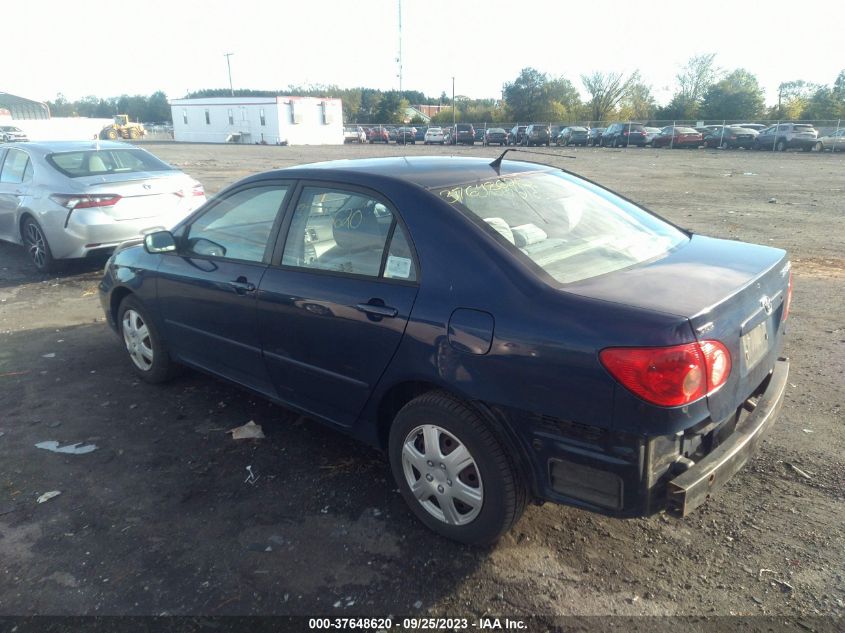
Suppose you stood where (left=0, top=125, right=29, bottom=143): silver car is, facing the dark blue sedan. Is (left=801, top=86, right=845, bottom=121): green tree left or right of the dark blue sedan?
left

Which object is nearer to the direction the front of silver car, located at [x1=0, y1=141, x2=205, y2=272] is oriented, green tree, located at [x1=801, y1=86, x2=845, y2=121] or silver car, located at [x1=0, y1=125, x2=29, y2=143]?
the silver car

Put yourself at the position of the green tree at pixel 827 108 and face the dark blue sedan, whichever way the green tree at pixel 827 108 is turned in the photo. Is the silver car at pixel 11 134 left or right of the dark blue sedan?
right

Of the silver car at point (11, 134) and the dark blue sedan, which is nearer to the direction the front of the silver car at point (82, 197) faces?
the silver car

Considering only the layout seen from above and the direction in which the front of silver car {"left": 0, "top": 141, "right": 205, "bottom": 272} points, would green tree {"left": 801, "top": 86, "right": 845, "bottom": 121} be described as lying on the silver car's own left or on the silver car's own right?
on the silver car's own right

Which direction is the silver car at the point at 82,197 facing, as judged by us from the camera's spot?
facing away from the viewer and to the left of the viewer

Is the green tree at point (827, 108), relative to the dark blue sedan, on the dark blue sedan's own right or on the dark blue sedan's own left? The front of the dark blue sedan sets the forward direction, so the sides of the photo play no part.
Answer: on the dark blue sedan's own right

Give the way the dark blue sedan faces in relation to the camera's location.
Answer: facing away from the viewer and to the left of the viewer

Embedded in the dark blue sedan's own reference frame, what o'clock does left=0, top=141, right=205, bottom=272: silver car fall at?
The silver car is roughly at 12 o'clock from the dark blue sedan.

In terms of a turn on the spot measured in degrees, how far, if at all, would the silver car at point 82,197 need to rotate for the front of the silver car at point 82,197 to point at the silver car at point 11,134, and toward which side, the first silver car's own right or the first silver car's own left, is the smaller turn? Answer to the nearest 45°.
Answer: approximately 45° to the first silver car's own right
